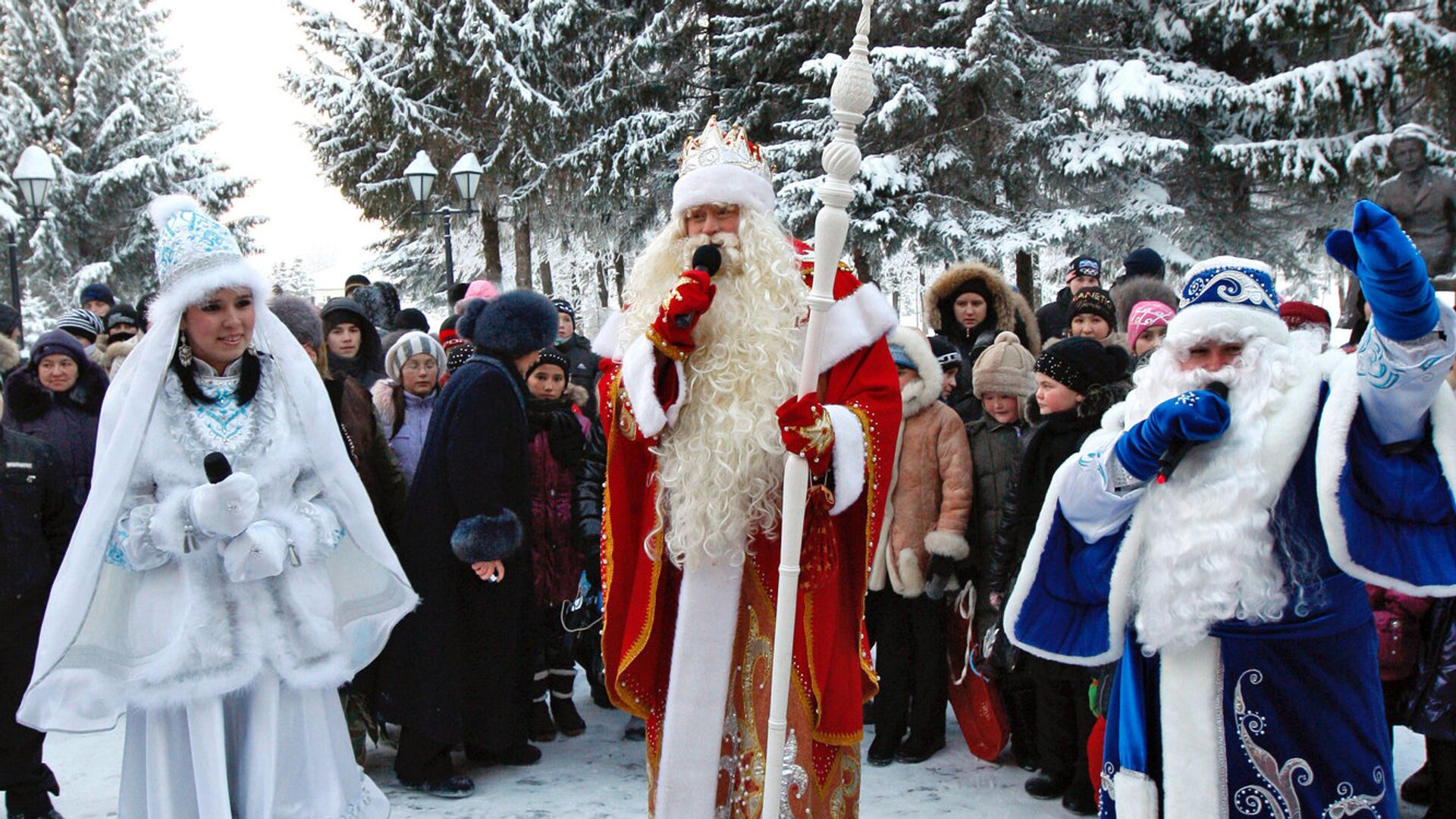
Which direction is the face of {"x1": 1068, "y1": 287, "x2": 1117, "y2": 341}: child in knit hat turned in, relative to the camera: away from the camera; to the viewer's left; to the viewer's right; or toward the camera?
toward the camera

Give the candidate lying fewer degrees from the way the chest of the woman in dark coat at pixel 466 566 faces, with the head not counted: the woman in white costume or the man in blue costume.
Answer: the man in blue costume

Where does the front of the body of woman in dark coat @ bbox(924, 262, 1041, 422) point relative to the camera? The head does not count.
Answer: toward the camera

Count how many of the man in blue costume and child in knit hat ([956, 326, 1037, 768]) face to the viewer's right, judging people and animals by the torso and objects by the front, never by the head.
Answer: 0

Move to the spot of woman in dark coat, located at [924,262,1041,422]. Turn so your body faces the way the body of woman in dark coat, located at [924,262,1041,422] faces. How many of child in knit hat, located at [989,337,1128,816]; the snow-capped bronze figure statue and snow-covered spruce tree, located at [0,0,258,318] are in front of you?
1

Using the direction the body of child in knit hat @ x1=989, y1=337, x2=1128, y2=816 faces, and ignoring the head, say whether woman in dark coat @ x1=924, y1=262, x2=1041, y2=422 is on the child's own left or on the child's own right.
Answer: on the child's own right

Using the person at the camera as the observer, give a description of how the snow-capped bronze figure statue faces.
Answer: facing the viewer

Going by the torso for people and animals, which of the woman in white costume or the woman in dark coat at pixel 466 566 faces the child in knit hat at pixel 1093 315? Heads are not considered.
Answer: the woman in dark coat

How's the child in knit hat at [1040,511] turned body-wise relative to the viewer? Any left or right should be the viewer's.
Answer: facing the viewer and to the left of the viewer

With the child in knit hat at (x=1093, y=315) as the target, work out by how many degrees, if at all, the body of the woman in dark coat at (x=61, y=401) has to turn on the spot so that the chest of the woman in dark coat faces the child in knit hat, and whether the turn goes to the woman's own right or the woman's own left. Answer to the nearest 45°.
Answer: approximately 45° to the woman's own left

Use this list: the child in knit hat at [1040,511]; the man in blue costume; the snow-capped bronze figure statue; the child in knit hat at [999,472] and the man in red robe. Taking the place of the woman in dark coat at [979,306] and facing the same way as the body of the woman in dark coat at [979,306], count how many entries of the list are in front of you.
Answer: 4

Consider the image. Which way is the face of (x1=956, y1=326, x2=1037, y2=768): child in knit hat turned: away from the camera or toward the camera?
toward the camera

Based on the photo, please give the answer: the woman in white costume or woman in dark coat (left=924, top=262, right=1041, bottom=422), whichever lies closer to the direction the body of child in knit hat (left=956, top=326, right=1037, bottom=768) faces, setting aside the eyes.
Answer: the woman in white costume

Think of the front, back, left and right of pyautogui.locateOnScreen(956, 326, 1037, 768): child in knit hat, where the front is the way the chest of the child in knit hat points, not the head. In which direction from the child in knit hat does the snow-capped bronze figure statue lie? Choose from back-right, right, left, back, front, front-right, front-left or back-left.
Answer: back-left

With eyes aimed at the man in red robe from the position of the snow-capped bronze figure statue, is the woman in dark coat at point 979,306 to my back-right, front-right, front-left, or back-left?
front-right

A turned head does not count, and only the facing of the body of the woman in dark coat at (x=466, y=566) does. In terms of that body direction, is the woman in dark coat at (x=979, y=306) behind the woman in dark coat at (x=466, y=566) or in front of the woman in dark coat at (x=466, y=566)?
in front

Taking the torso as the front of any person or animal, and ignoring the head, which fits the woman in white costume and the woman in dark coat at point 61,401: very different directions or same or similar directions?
same or similar directions

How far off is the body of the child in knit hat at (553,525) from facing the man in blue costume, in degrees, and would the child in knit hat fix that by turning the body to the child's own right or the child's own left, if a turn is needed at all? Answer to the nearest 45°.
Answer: approximately 45° to the child's own left

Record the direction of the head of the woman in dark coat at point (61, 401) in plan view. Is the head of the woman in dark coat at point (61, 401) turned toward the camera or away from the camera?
toward the camera

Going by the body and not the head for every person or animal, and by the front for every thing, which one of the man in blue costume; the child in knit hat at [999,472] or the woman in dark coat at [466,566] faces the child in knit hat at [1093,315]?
the woman in dark coat

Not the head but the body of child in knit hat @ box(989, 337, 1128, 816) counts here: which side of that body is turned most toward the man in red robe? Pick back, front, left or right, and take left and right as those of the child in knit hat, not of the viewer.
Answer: front
